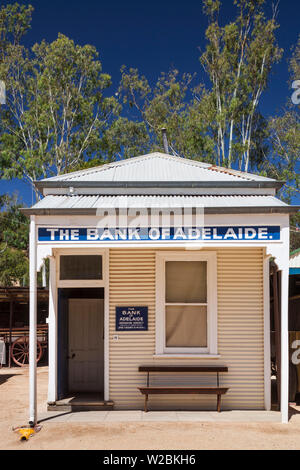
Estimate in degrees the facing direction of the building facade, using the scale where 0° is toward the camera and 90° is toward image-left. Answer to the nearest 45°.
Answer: approximately 0°

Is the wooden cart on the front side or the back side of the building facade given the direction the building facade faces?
on the back side

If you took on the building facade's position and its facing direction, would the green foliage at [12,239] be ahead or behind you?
behind
